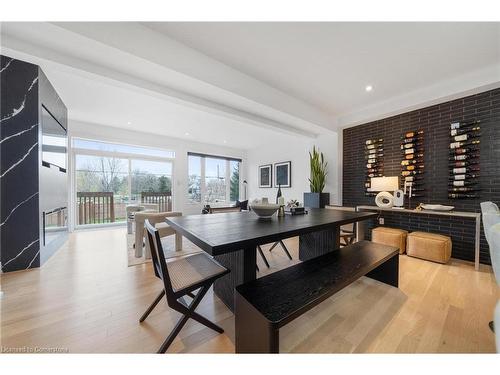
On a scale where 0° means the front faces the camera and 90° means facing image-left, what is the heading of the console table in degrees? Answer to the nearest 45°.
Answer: approximately 45°

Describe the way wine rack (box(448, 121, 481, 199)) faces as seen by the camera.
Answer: facing the viewer

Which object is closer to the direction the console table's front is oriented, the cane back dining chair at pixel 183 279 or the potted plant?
the cane back dining chair

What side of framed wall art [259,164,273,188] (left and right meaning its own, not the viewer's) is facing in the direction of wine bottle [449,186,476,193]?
left

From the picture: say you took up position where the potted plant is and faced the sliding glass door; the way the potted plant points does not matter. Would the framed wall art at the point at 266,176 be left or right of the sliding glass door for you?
right

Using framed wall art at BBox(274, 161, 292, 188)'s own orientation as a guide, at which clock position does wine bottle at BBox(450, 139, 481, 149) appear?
The wine bottle is roughly at 9 o'clock from the framed wall art.

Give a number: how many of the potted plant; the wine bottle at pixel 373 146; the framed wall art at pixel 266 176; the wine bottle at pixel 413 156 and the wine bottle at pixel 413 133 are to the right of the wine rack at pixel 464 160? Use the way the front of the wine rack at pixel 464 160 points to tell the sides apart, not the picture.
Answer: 5

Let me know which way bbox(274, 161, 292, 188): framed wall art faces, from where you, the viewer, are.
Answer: facing the viewer and to the left of the viewer

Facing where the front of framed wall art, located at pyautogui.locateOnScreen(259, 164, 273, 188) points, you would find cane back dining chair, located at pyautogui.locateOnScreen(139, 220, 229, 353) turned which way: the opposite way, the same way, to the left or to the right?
the opposite way

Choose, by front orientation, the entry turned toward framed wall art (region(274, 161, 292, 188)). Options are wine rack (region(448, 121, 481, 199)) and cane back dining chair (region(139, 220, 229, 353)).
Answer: the cane back dining chair

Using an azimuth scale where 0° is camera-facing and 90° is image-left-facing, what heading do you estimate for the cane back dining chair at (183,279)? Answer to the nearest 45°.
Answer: approximately 225°

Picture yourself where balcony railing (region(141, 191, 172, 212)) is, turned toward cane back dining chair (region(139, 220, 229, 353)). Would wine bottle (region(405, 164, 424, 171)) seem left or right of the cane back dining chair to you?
left

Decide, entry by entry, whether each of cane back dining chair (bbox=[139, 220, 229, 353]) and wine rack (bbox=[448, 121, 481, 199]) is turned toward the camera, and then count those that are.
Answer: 1

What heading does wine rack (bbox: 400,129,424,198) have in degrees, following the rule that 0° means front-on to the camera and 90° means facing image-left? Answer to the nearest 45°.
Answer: approximately 45°

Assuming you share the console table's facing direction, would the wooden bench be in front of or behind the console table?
in front

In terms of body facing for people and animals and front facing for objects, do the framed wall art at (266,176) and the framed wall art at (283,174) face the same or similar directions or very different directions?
same or similar directions
